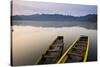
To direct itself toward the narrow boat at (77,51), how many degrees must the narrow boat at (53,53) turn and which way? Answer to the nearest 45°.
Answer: approximately 45° to its right
